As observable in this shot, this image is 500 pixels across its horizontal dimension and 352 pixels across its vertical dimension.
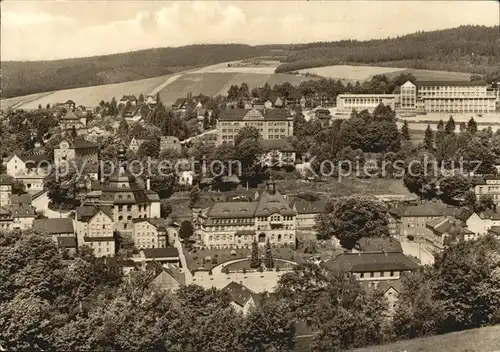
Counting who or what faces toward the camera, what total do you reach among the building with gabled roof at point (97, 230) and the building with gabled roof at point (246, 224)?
2

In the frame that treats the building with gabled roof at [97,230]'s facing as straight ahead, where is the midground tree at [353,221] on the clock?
The midground tree is roughly at 9 o'clock from the building with gabled roof.

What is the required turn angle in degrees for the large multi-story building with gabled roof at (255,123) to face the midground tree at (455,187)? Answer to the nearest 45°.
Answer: approximately 45° to its left

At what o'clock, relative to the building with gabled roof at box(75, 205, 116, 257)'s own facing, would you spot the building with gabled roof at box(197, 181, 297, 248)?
the building with gabled roof at box(197, 181, 297, 248) is roughly at 9 o'clock from the building with gabled roof at box(75, 205, 116, 257).

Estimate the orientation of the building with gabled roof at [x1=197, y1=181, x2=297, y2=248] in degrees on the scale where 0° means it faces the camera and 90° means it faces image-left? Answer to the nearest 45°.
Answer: approximately 0°

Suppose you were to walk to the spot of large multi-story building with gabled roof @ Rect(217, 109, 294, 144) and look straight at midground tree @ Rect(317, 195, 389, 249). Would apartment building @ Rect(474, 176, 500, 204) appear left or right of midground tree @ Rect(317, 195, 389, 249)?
left

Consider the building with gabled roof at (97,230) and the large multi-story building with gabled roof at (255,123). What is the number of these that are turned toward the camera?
2

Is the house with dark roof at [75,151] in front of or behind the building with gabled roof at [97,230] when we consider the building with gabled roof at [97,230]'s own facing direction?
behind

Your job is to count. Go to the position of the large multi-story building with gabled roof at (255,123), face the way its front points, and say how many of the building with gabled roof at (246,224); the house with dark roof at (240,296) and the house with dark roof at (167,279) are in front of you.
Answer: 3

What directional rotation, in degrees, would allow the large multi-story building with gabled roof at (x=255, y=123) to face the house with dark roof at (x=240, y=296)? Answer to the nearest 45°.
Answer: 0° — it already faces it

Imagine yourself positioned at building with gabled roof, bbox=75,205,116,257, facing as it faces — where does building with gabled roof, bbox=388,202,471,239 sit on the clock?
building with gabled roof, bbox=388,202,471,239 is roughly at 9 o'clock from building with gabled roof, bbox=75,205,116,257.

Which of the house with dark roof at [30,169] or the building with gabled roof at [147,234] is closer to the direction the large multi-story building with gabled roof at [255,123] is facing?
the building with gabled roof
